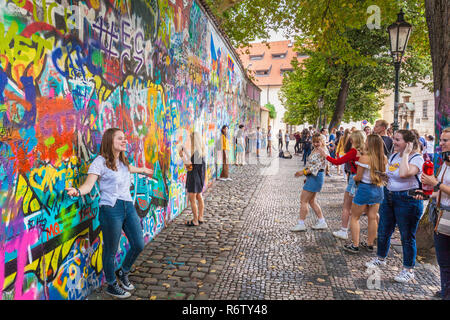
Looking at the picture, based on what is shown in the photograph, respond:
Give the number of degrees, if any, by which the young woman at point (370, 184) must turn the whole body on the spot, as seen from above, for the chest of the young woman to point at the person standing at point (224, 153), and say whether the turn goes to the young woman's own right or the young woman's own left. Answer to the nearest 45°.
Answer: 0° — they already face them

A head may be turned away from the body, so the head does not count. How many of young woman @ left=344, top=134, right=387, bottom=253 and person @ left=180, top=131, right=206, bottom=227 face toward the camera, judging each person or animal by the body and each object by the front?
0

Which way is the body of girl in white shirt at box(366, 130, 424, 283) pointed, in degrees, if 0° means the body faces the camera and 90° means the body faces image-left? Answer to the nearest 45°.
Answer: approximately 45°

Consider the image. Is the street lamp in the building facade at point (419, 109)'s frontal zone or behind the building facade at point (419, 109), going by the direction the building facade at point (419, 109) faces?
frontal zone

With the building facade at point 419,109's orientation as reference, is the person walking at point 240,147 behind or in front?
in front

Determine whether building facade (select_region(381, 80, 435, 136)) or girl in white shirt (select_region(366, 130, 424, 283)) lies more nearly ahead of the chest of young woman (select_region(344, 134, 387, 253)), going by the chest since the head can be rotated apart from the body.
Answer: the building facade

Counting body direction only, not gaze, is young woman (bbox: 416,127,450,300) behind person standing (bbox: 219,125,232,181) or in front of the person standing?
in front

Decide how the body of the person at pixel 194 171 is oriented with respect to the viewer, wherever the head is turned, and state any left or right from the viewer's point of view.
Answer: facing away from the viewer and to the left of the viewer

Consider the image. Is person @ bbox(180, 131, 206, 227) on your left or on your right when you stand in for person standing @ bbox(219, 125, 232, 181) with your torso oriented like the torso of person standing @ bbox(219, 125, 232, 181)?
on your right

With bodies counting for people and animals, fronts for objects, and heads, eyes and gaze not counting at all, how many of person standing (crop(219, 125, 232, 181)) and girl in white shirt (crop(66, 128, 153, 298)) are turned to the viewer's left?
0

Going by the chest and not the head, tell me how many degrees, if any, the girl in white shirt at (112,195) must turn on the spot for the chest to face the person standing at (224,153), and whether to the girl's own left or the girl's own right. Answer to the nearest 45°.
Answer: approximately 90° to the girl's own left

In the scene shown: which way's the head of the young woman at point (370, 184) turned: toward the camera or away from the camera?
away from the camera

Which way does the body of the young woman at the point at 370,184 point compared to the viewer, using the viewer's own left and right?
facing away from the viewer and to the left of the viewer

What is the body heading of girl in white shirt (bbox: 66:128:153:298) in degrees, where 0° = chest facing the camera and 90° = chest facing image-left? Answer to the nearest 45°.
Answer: approximately 315°

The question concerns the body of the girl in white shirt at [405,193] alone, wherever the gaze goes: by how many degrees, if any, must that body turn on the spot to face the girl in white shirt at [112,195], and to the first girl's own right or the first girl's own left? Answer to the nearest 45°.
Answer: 0° — they already face them

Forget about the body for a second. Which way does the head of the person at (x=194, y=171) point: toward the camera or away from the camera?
away from the camera

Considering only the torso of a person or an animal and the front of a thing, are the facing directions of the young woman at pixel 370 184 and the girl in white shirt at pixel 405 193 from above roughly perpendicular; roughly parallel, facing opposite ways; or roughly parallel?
roughly perpendicular
